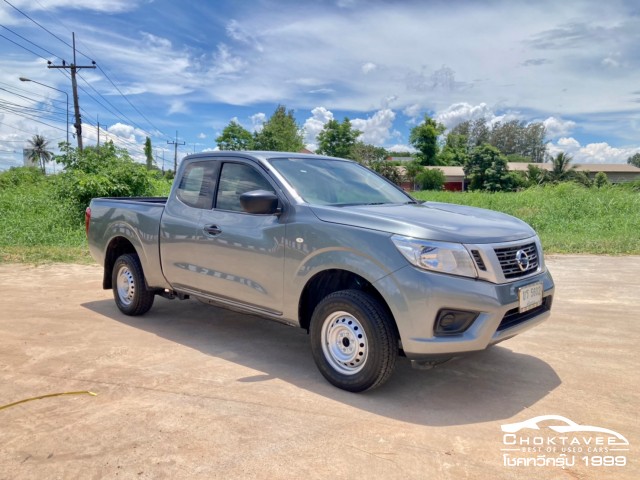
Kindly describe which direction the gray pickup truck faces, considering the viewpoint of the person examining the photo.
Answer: facing the viewer and to the right of the viewer

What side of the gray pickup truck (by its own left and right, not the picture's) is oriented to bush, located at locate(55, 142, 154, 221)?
back
